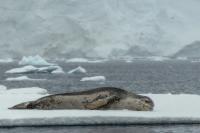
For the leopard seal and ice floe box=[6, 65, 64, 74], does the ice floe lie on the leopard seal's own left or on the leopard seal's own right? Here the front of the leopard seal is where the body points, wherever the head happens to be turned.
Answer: on the leopard seal's own left

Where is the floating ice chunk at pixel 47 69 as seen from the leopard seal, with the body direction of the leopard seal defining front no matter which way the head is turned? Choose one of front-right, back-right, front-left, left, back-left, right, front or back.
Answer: left

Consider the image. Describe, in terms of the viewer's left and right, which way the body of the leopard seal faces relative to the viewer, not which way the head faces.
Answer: facing to the right of the viewer
